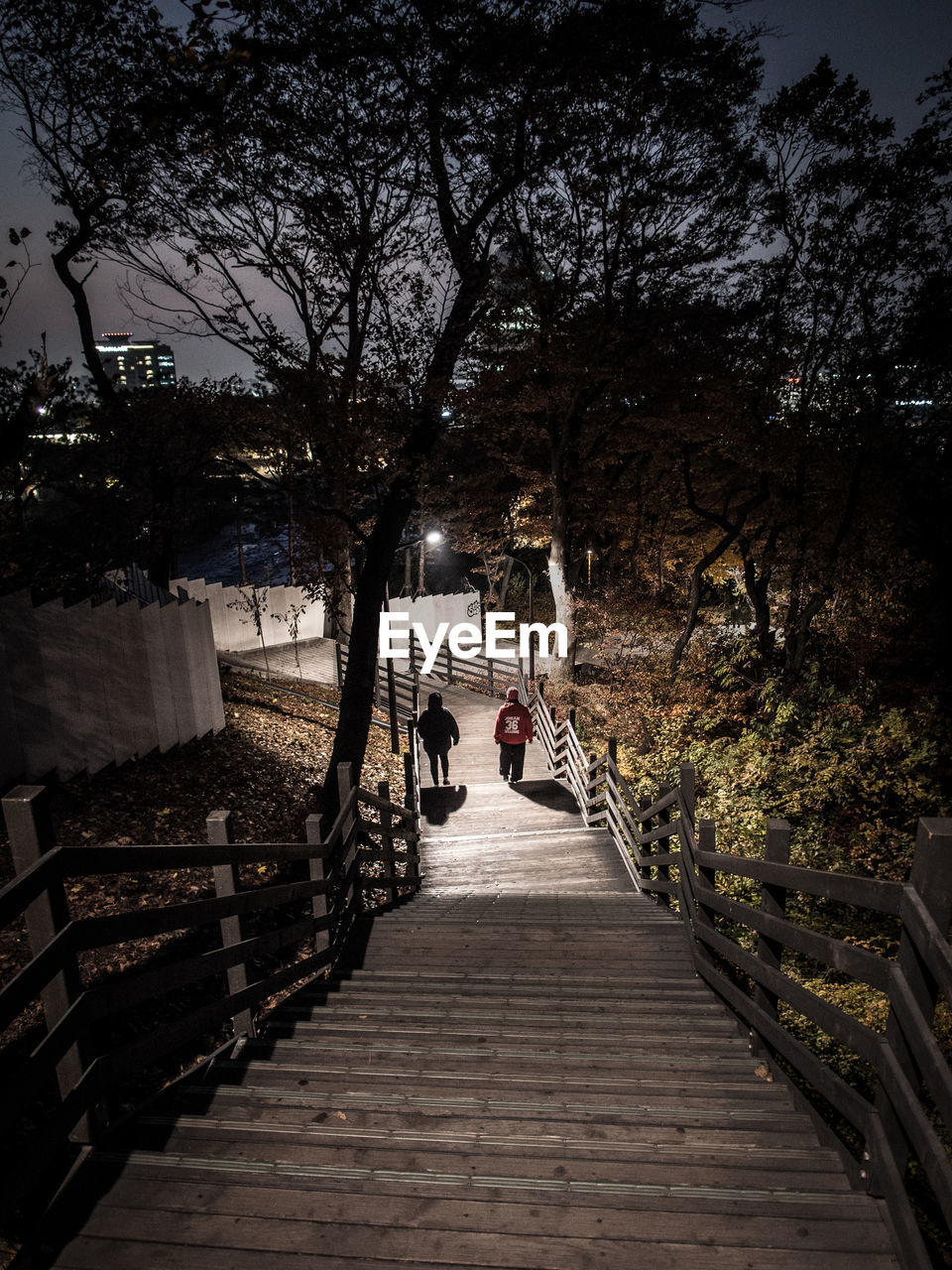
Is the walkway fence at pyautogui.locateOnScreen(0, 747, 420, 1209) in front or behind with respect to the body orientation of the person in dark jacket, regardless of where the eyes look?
behind

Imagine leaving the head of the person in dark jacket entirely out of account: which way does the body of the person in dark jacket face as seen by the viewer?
away from the camera

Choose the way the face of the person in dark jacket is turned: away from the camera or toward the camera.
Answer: away from the camera

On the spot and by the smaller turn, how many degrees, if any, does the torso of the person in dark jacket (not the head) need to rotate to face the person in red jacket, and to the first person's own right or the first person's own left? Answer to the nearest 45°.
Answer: approximately 90° to the first person's own right

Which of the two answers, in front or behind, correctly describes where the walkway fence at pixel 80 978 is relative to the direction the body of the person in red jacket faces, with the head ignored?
behind

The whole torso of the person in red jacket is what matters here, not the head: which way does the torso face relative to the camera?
away from the camera

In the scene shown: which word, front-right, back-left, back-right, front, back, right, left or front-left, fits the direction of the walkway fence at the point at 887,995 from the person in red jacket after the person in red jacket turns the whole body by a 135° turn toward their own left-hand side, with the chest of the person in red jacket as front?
front-left

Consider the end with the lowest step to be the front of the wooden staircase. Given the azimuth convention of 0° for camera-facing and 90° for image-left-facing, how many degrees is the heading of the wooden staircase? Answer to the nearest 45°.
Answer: approximately 180°

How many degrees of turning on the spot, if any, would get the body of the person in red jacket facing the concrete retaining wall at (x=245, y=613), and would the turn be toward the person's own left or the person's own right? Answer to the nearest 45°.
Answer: approximately 45° to the person's own left
